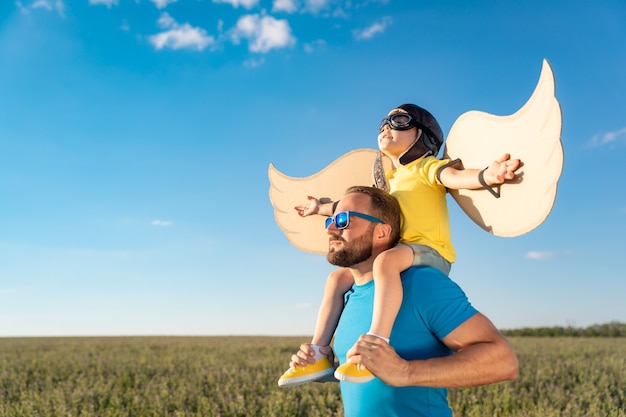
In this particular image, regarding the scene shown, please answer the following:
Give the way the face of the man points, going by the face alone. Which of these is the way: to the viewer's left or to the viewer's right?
to the viewer's left

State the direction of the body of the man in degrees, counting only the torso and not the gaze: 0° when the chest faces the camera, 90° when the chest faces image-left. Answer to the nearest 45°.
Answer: approximately 45°
